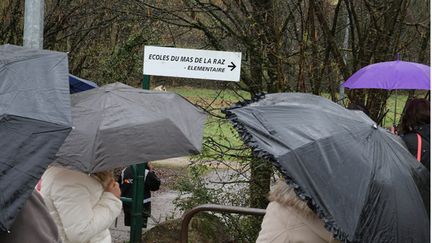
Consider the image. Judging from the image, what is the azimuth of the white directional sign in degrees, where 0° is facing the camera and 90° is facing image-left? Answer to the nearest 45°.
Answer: approximately 0°

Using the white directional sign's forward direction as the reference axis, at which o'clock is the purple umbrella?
The purple umbrella is roughly at 9 o'clock from the white directional sign.

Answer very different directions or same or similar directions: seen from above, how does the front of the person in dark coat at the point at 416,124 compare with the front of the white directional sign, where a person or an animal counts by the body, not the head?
very different directions

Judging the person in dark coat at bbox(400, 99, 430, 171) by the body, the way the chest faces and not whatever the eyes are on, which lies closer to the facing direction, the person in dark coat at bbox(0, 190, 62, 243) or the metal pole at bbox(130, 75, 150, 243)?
the metal pole

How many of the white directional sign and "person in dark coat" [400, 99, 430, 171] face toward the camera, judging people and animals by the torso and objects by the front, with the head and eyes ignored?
1

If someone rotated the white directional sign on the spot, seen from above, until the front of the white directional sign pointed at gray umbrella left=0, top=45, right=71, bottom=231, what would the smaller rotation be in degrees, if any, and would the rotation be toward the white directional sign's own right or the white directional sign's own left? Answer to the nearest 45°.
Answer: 0° — it already faces it

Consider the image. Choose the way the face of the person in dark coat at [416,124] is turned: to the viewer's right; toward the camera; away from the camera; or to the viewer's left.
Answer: away from the camera

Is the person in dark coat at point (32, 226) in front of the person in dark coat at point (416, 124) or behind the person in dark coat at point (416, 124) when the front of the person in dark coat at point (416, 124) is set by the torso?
behind

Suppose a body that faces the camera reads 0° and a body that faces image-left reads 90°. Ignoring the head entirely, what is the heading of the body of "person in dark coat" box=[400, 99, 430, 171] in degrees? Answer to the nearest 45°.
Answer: approximately 180°
